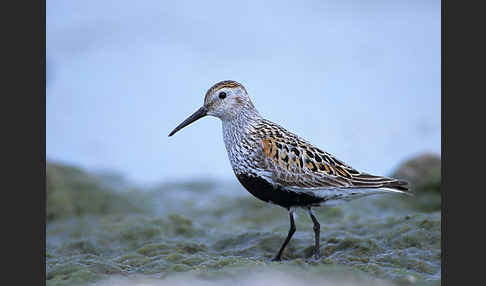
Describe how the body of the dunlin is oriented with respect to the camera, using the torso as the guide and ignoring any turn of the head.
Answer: to the viewer's left

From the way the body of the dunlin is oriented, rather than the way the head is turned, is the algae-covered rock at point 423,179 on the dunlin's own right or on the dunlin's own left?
on the dunlin's own right
